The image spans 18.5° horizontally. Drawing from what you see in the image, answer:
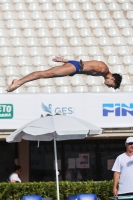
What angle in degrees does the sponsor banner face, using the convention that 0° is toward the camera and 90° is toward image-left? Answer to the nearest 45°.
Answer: approximately 0°
